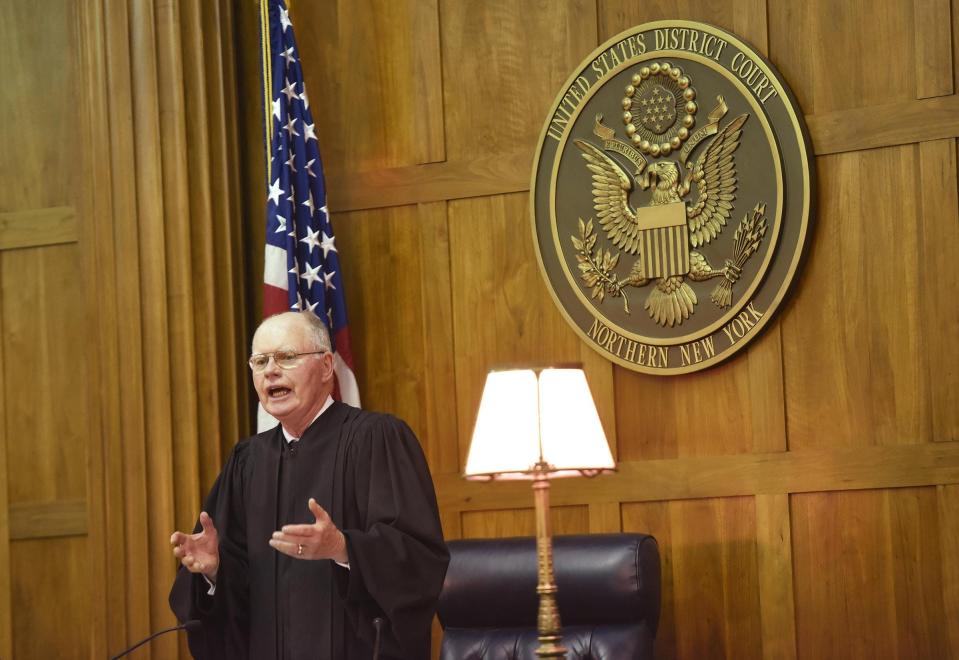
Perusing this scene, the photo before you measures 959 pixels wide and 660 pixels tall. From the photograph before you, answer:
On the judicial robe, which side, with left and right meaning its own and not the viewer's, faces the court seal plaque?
back

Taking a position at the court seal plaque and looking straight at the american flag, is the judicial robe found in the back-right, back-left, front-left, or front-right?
front-left

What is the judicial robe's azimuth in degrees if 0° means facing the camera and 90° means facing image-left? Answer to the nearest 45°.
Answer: approximately 45°

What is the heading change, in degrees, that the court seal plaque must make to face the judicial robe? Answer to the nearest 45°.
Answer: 0° — it already faces it

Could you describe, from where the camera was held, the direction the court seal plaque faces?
facing the viewer and to the left of the viewer

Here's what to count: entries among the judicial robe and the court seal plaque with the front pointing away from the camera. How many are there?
0

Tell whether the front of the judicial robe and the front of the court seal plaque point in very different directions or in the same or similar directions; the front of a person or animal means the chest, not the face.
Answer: same or similar directions

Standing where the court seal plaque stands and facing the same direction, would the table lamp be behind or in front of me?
in front

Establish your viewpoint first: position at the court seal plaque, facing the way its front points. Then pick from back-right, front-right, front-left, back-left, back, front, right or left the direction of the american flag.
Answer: front-right
